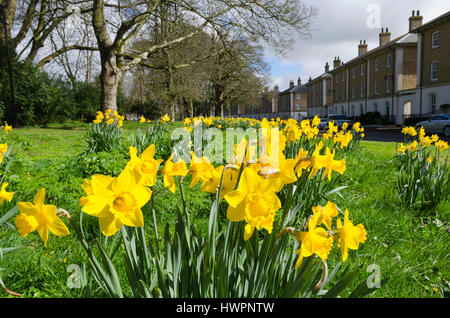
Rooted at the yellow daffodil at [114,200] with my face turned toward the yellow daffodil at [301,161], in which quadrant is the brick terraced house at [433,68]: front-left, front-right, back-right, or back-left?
front-left

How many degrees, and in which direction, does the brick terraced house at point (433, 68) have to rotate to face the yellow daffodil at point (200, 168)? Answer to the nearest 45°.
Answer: approximately 45° to its left

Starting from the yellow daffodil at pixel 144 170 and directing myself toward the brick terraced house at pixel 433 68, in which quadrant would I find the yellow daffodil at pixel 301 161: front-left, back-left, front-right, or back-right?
front-right

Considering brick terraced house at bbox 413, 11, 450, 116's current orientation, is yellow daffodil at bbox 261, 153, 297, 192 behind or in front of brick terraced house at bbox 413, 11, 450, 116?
in front

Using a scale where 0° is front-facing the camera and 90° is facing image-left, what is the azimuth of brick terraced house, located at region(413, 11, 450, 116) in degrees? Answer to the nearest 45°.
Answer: approximately 45°

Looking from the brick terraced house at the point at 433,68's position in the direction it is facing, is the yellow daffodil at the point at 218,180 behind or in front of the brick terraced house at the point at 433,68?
in front

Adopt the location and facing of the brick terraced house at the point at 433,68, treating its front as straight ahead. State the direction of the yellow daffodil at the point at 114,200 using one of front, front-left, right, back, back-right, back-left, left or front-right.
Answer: front-left

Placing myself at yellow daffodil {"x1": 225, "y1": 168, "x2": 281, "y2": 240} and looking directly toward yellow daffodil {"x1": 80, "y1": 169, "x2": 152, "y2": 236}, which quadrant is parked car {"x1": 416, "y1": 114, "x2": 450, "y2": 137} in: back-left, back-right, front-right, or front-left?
back-right

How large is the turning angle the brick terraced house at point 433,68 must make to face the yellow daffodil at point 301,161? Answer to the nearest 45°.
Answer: approximately 45° to its left

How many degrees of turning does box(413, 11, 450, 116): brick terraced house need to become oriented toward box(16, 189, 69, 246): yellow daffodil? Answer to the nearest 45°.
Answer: approximately 45° to its left

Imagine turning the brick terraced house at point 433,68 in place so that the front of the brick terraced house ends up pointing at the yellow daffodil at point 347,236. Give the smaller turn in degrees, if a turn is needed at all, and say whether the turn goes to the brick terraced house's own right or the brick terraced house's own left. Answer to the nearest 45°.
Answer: approximately 45° to the brick terraced house's own left
